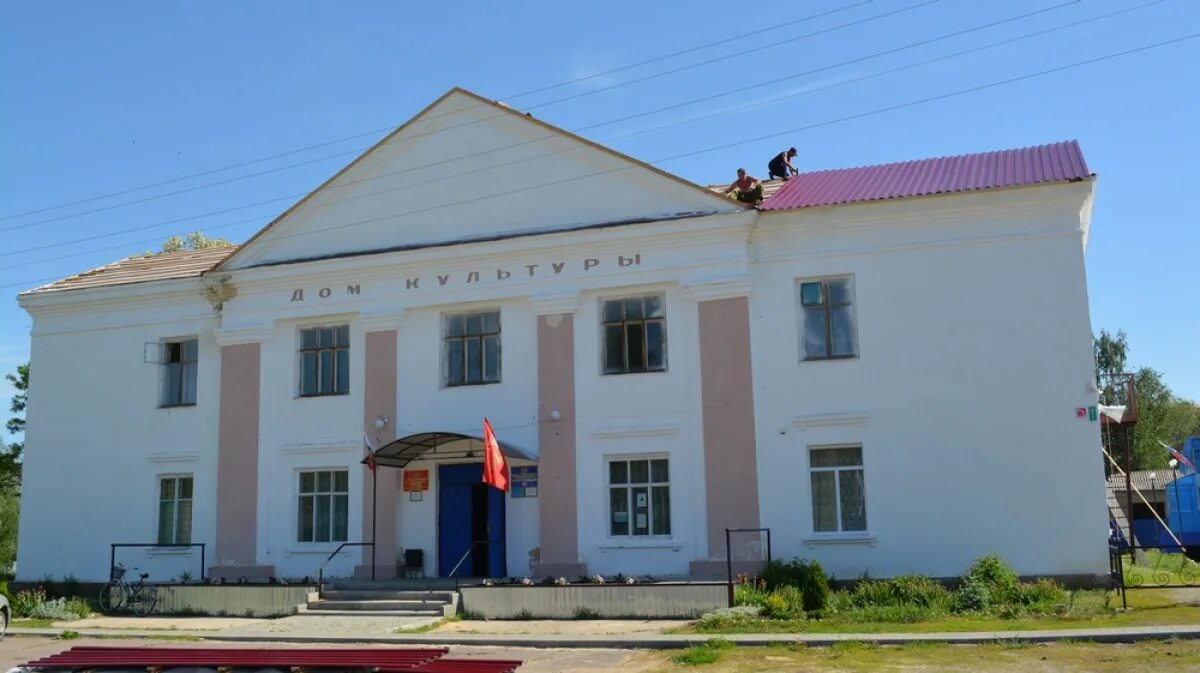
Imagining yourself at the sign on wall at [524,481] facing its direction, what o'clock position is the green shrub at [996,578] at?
The green shrub is roughly at 10 o'clock from the sign on wall.

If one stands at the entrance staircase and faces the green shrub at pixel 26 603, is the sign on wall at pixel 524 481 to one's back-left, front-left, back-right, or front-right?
back-right

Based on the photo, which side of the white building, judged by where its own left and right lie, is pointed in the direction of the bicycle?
right

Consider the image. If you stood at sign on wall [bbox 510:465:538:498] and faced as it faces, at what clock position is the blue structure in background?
The blue structure in background is roughly at 8 o'clock from the sign on wall.

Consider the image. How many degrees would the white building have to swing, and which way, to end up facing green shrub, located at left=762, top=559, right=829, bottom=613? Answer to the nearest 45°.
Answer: approximately 45° to its left

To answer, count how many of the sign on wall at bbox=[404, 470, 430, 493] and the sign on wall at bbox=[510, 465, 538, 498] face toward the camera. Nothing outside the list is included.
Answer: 2

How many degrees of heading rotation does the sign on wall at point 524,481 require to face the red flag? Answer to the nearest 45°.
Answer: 0° — it already faces it

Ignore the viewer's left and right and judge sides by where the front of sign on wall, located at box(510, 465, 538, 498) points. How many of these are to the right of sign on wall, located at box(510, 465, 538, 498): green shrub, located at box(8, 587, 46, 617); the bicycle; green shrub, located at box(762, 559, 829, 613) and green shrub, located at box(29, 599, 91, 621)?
3

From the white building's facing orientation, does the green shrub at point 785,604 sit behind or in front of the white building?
in front

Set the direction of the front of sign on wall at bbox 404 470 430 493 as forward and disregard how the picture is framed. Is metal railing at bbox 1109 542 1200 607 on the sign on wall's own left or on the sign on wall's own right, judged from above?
on the sign on wall's own left

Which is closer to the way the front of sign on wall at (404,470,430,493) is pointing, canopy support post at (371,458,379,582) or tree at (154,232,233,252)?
the canopy support post

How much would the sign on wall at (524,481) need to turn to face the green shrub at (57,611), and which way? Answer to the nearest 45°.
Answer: approximately 90° to its right

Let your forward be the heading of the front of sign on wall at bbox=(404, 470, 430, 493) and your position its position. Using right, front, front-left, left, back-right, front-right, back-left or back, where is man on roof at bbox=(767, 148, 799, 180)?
left
